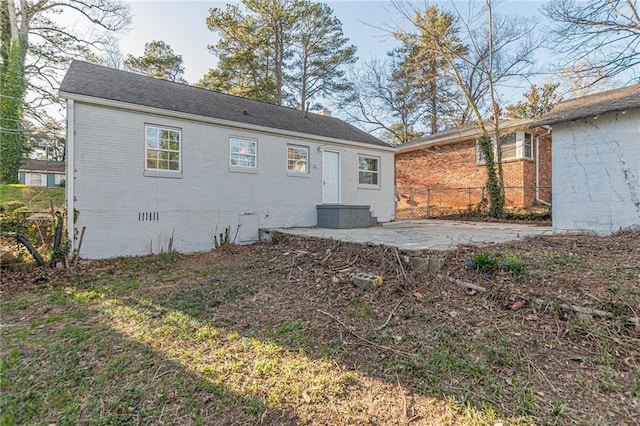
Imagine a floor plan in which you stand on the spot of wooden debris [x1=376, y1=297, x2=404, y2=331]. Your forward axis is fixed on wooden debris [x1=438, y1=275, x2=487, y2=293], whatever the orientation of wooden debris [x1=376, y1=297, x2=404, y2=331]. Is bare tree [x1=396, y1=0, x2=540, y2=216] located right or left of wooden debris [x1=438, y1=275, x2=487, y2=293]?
left

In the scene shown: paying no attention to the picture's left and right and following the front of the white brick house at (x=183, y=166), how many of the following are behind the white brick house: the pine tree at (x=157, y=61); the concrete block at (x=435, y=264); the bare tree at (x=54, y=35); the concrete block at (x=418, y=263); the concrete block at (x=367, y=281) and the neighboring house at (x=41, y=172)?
3
